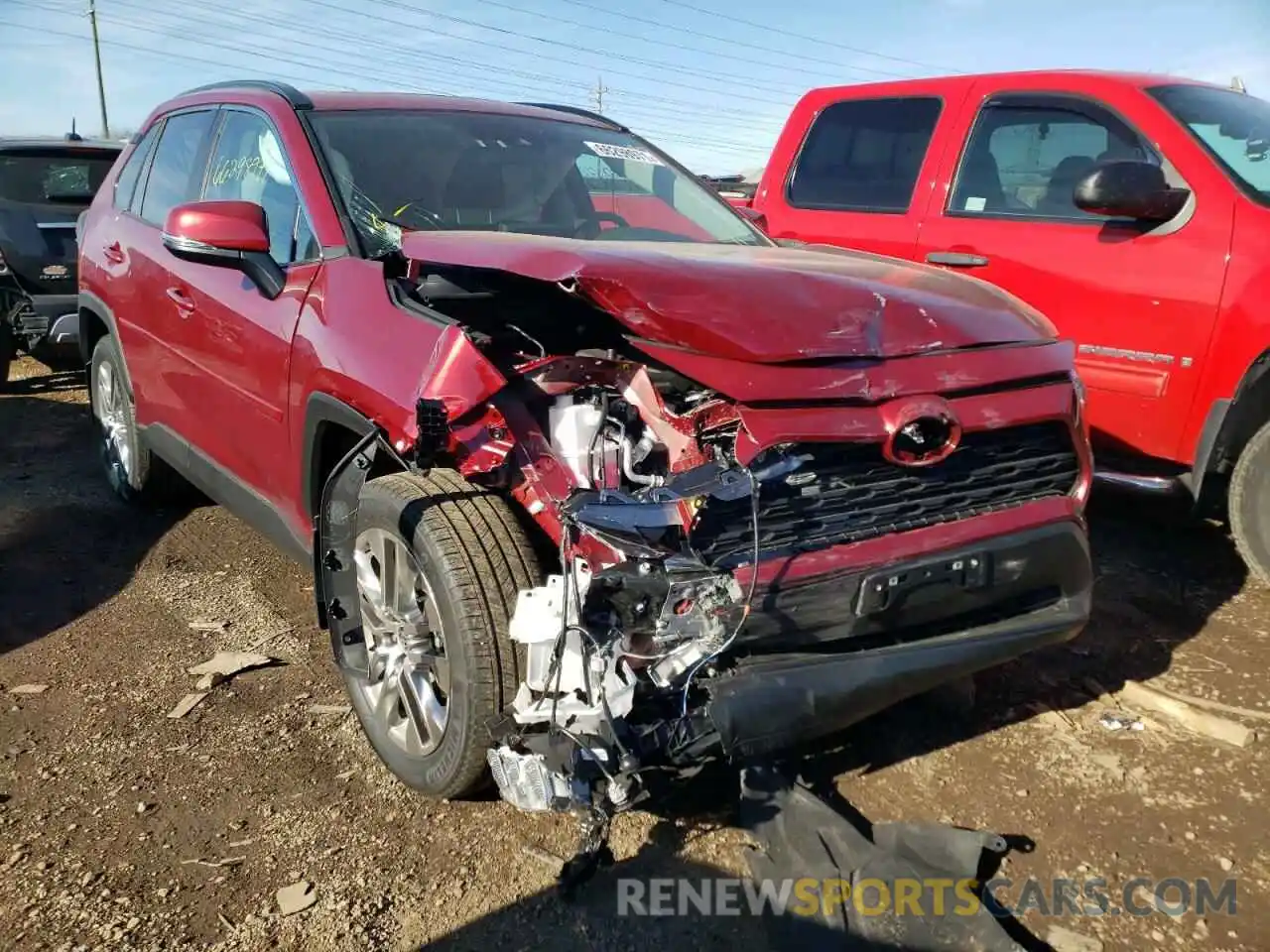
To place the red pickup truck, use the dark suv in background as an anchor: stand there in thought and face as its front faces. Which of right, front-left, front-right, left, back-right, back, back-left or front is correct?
back-right

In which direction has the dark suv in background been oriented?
away from the camera

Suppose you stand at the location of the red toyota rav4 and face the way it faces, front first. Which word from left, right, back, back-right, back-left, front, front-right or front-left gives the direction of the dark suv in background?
back

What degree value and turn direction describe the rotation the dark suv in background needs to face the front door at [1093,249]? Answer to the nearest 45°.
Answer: approximately 135° to its right

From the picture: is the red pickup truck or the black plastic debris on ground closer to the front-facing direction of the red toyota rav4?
the black plastic debris on ground

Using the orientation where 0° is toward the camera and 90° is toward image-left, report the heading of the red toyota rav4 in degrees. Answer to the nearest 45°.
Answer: approximately 315°

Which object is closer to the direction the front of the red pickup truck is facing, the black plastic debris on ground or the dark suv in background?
the black plastic debris on ground

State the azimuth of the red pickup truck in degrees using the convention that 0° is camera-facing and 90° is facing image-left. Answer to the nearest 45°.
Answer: approximately 315°

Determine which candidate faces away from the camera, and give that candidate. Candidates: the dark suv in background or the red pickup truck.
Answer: the dark suv in background

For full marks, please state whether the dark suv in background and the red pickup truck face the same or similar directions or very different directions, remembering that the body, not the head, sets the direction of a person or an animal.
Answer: very different directions

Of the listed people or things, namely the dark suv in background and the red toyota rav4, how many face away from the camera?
1

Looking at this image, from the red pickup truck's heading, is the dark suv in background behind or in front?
behind

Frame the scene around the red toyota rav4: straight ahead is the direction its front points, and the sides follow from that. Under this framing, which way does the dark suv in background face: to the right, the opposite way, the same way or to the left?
the opposite way

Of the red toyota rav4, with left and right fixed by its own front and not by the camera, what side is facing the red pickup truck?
left
